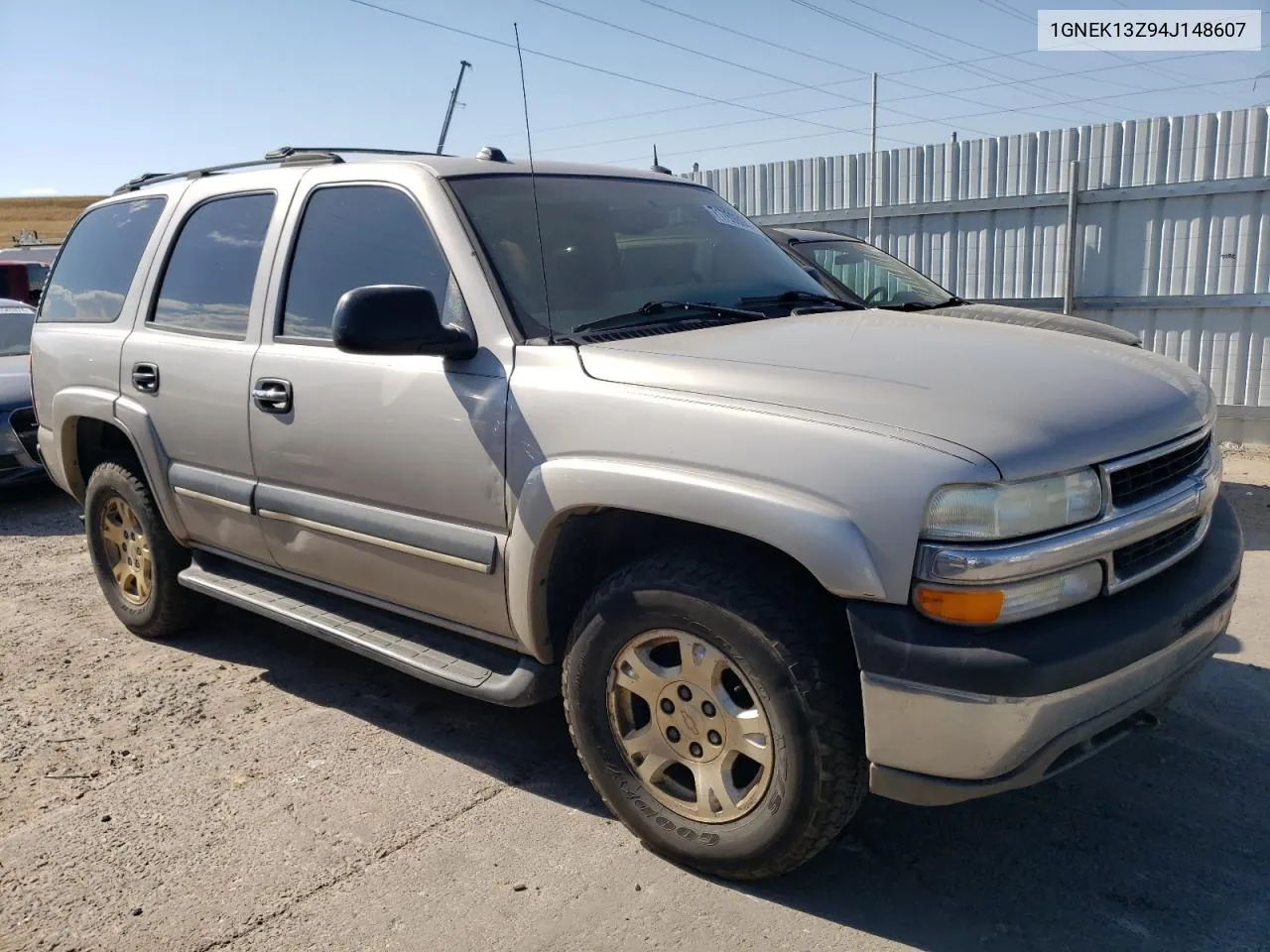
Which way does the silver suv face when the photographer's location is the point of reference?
facing the viewer and to the right of the viewer

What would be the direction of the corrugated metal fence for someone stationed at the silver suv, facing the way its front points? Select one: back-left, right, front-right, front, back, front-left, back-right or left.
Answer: left

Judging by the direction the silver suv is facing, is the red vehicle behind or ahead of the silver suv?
behind

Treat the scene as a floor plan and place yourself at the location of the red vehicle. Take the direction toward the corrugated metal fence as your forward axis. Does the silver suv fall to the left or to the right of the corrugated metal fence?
right
